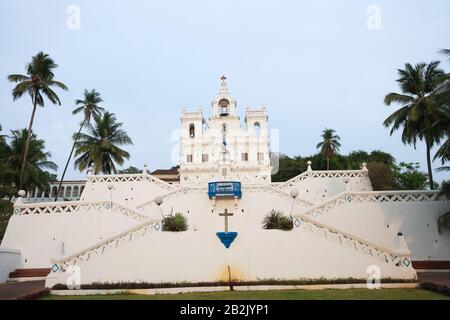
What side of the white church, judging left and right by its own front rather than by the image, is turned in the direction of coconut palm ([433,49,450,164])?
left

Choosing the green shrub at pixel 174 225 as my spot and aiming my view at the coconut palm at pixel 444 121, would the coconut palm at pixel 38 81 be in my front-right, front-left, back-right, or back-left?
back-left

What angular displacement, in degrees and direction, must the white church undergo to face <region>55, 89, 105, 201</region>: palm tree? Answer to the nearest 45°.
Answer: approximately 135° to its right

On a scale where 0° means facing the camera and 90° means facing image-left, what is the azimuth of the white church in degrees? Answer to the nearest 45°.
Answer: approximately 0°

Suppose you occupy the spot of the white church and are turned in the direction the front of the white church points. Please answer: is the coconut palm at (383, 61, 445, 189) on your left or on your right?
on your left

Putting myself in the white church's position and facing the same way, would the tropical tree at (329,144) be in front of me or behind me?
behind

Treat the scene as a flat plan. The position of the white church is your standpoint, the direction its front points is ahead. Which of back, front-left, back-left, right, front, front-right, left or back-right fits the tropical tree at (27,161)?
back-right
